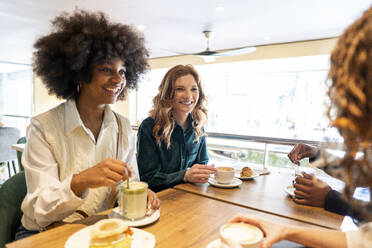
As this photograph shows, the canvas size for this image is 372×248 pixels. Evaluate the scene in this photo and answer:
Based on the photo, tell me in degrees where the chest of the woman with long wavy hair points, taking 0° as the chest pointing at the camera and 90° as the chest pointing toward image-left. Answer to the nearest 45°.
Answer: approximately 315°

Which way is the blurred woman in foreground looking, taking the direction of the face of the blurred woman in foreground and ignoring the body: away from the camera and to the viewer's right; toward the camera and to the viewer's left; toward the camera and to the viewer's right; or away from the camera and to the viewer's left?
away from the camera and to the viewer's left

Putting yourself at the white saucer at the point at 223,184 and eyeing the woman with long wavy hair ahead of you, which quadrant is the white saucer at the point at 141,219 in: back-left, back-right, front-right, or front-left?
back-left

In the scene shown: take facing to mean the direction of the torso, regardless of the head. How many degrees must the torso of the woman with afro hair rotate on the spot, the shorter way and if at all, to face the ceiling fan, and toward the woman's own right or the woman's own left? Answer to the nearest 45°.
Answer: approximately 90° to the woman's own left

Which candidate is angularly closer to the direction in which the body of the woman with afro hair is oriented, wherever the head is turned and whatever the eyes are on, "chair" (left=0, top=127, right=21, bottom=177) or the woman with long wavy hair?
the woman with long wavy hair

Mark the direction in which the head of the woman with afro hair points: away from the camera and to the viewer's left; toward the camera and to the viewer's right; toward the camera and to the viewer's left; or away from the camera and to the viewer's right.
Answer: toward the camera and to the viewer's right

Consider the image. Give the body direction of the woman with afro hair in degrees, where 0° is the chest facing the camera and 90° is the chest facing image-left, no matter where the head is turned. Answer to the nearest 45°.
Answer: approximately 315°

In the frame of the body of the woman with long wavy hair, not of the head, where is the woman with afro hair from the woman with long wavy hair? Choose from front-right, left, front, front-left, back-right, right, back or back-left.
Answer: right

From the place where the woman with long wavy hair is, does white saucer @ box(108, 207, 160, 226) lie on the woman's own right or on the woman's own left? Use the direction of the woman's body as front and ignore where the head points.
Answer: on the woman's own right
